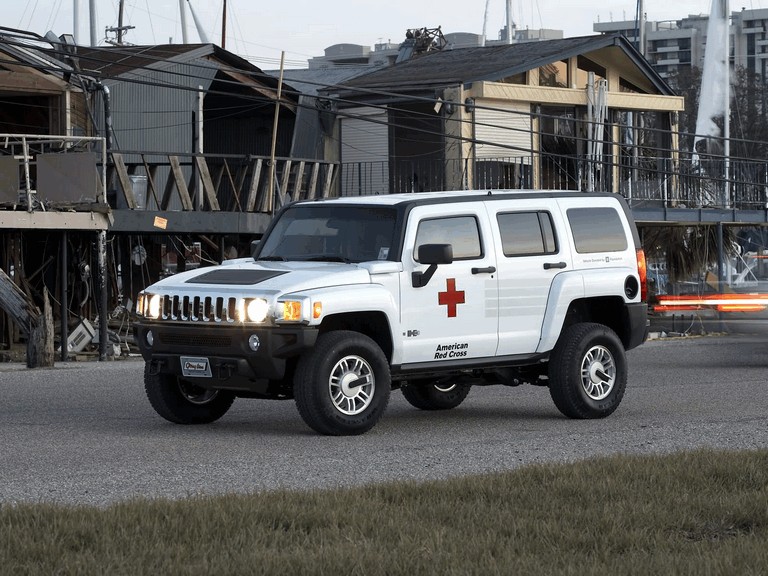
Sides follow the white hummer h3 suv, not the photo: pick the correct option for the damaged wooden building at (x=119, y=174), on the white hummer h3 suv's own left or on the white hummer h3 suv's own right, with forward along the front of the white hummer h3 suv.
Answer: on the white hummer h3 suv's own right
